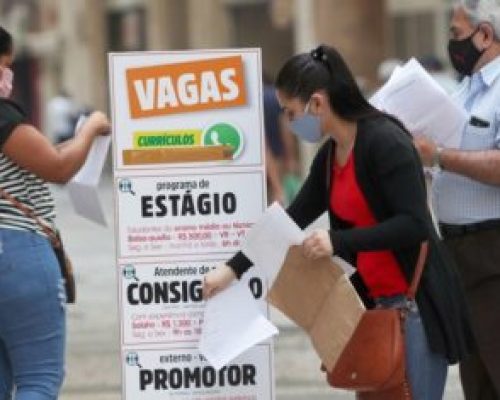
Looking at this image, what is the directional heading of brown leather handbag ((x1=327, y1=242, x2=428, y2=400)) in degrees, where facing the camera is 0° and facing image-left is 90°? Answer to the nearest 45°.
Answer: approximately 45°

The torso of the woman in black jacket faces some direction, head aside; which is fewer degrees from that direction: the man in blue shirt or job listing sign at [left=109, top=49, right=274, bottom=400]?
the job listing sign

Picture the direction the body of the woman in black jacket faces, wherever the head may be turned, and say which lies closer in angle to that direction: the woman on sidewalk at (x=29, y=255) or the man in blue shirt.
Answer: the woman on sidewalk

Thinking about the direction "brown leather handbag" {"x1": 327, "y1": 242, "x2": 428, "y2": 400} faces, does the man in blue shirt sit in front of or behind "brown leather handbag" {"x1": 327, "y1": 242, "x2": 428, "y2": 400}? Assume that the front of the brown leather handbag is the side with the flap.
behind

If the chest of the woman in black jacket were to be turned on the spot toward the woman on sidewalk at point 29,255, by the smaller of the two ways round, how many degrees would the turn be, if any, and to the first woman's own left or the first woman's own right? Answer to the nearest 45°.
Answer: approximately 45° to the first woman's own right

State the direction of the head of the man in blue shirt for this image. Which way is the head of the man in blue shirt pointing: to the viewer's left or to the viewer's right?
to the viewer's left

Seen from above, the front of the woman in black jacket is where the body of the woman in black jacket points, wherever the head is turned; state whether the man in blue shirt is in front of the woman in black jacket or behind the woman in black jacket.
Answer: behind
